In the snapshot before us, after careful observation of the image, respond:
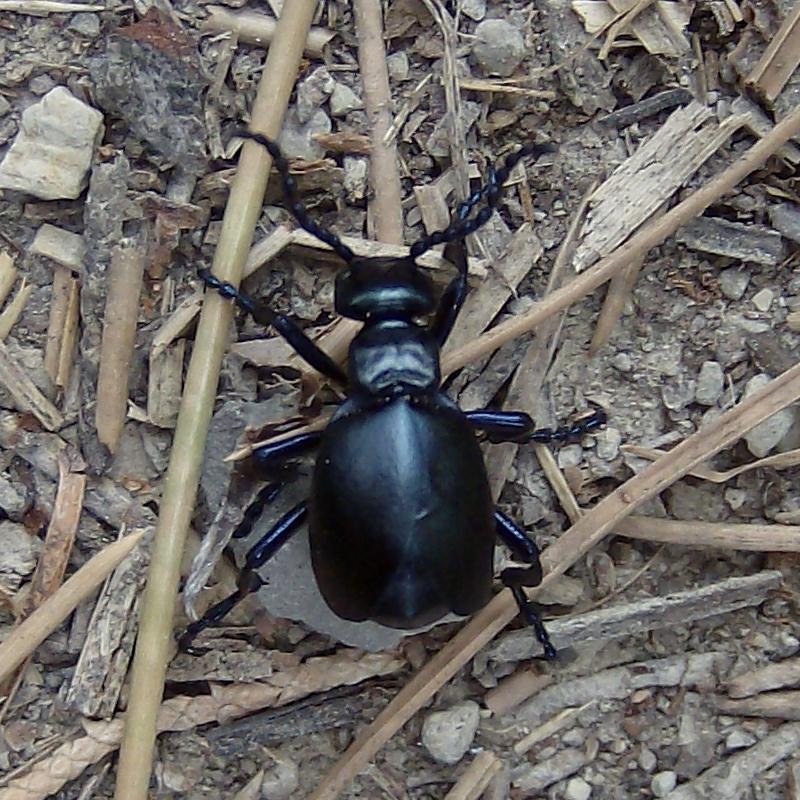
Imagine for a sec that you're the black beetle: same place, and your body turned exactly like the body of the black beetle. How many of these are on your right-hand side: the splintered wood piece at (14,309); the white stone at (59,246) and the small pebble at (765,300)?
1

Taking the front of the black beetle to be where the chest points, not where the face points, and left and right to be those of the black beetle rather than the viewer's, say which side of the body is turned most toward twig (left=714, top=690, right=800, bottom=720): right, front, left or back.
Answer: right

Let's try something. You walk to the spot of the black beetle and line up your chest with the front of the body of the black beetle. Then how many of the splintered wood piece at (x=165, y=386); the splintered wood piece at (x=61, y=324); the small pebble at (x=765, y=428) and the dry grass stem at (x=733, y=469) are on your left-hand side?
2

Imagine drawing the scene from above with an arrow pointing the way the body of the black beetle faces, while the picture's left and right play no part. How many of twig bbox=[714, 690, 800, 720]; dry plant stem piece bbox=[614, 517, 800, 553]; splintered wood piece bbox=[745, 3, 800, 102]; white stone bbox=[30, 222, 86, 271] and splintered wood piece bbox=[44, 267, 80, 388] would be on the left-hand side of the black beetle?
2

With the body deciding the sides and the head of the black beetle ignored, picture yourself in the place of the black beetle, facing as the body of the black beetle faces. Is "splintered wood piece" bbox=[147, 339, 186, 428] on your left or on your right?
on your left

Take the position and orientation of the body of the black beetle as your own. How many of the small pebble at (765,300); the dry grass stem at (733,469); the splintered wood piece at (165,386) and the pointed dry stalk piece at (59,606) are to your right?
2

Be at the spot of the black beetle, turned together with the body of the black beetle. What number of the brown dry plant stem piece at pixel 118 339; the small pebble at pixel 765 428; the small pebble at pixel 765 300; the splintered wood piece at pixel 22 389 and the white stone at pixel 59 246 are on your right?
2

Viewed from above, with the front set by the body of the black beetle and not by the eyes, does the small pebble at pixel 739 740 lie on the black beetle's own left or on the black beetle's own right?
on the black beetle's own right

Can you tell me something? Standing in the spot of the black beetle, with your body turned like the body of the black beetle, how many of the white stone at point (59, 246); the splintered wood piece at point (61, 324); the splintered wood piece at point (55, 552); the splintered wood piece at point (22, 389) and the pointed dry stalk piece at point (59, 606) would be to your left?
5

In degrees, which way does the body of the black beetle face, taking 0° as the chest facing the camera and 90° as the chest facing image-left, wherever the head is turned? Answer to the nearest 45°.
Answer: approximately 180°

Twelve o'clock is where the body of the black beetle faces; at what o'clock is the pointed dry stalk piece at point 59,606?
The pointed dry stalk piece is roughly at 9 o'clock from the black beetle.

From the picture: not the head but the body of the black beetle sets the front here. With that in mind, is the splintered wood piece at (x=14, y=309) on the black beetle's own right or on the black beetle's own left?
on the black beetle's own left

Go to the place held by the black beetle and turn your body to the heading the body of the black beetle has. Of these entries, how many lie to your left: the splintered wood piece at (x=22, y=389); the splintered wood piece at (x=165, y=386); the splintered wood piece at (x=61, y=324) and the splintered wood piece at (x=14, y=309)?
4
